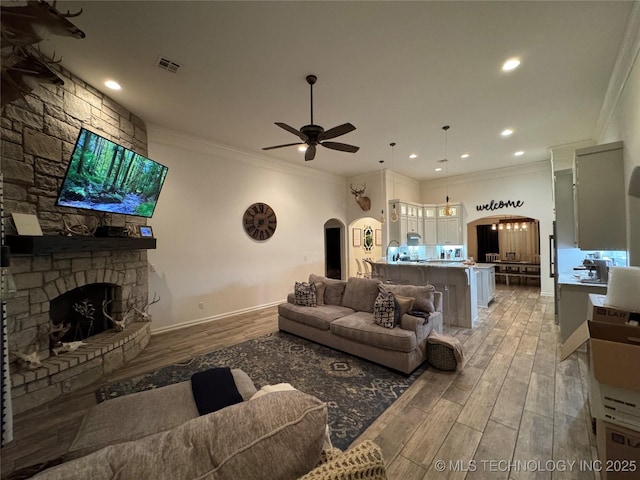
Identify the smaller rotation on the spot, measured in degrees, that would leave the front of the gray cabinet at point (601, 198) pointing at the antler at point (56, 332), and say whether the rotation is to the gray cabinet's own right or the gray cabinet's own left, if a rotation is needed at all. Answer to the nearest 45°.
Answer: approximately 45° to the gray cabinet's own left

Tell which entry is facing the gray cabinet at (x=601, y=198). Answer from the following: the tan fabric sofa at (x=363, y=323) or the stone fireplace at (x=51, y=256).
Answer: the stone fireplace

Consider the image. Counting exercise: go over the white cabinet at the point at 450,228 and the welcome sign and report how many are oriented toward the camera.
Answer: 2

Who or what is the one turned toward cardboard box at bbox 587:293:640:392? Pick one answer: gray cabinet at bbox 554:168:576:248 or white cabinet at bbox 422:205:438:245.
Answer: white cabinet at bbox 422:205:438:245

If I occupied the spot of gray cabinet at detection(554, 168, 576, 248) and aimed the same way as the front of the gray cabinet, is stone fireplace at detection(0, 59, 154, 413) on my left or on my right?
on my left

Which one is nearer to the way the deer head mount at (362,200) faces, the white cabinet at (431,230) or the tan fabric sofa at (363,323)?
the tan fabric sofa

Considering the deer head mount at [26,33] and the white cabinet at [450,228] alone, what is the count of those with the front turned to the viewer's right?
1

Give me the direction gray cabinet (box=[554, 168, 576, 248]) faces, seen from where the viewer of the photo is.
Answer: facing to the left of the viewer

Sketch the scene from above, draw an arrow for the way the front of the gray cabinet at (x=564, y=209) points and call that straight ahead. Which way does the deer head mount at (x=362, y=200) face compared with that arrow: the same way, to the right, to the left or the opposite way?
to the left

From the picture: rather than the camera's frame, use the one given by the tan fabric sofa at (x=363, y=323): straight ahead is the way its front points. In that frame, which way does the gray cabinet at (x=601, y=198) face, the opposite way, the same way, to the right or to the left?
to the right

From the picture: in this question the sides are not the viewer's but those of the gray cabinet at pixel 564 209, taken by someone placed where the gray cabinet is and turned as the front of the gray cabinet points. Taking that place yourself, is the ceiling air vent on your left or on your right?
on your left

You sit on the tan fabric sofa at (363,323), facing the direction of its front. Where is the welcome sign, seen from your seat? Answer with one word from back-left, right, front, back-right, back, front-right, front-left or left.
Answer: back

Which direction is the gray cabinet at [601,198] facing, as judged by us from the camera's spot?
facing to the left of the viewer

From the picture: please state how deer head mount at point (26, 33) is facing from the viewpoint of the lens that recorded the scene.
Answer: facing to the right of the viewer
